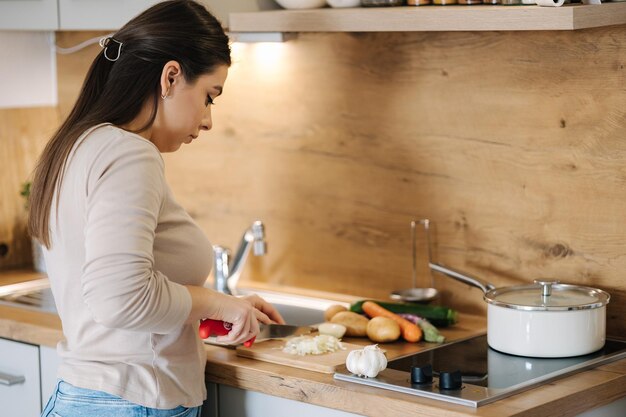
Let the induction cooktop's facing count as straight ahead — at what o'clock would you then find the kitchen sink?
The kitchen sink is roughly at 3 o'clock from the induction cooktop.

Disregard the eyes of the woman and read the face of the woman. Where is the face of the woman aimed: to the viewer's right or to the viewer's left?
to the viewer's right

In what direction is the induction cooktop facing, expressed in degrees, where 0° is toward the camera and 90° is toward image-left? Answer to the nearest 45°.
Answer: approximately 45°

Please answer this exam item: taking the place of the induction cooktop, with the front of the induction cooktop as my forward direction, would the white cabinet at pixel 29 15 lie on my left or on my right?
on my right
